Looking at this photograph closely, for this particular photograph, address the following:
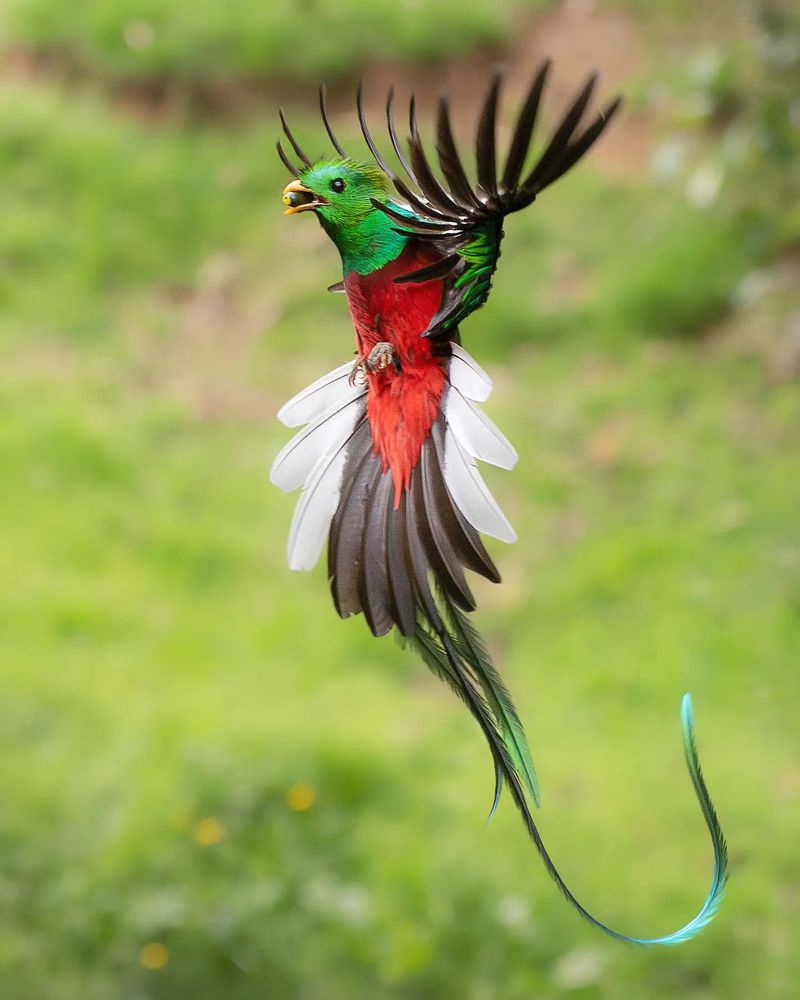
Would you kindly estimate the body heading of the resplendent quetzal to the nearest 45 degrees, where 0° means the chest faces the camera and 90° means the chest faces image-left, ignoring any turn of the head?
approximately 45°
